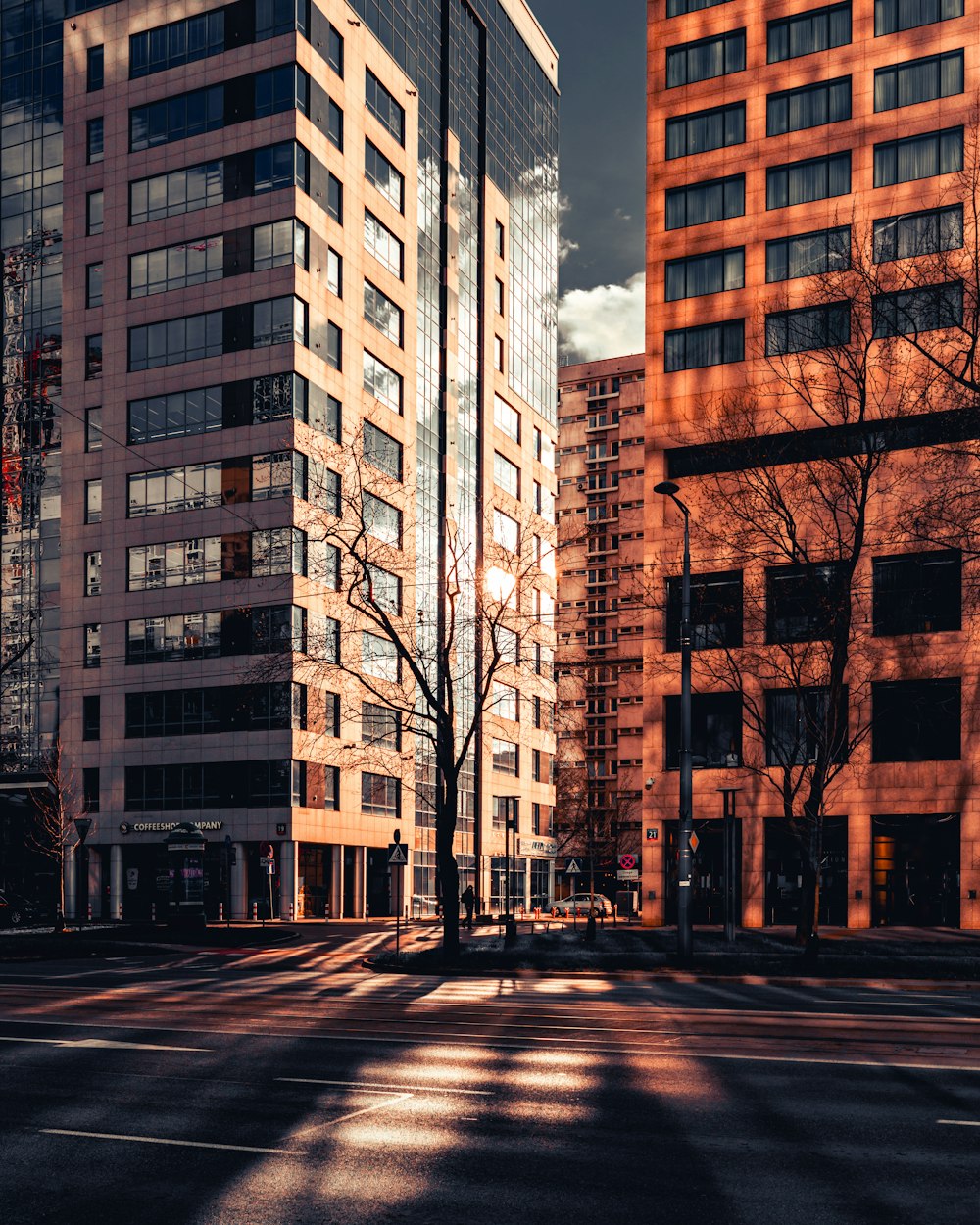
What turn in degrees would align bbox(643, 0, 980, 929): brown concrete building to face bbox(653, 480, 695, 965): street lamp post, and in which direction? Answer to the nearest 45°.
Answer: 0° — it already faces it

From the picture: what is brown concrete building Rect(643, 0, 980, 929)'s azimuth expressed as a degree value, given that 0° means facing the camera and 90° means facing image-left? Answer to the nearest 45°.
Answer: approximately 0°
